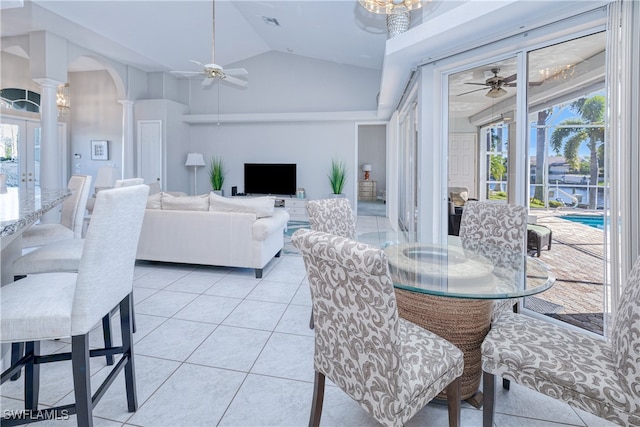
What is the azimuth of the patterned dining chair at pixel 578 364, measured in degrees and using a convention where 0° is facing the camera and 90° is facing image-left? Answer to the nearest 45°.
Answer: approximately 135°

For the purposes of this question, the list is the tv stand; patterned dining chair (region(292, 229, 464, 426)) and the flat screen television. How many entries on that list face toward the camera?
2

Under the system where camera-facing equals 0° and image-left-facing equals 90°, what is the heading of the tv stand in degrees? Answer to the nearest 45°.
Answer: approximately 0°

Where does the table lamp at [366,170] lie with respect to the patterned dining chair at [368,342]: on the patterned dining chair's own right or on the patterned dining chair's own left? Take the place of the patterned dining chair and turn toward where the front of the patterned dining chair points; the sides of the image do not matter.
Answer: on the patterned dining chair's own left

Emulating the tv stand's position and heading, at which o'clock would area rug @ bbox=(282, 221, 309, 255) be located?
The area rug is roughly at 12 o'clock from the tv stand.

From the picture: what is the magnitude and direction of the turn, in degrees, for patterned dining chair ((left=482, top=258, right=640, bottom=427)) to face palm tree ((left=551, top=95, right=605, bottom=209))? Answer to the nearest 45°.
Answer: approximately 45° to its right

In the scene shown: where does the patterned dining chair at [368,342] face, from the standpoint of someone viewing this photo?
facing away from the viewer and to the right of the viewer

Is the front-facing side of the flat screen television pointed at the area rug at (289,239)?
yes
